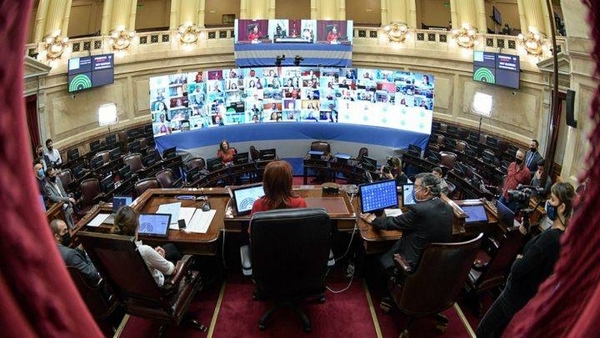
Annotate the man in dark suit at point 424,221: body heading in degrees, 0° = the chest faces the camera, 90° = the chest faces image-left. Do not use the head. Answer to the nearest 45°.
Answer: approximately 135°

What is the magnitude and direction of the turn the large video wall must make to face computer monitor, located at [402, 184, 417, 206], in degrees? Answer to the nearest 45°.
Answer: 0° — it already faces it

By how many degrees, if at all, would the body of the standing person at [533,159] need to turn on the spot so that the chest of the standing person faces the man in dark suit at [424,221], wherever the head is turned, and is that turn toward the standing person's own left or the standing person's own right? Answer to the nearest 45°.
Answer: approximately 45° to the standing person's own left

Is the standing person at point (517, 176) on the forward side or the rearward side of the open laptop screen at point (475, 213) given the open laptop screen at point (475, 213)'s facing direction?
on the rearward side

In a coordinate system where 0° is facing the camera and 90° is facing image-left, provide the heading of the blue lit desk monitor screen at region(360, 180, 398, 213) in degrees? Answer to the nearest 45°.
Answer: approximately 0°

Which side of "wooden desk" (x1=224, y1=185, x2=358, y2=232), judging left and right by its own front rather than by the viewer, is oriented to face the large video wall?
back

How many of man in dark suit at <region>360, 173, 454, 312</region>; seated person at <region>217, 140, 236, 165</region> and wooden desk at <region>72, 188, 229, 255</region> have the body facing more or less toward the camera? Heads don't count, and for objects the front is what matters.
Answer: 2

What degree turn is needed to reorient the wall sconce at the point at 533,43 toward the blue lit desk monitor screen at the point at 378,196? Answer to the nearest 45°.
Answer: approximately 45° to its left

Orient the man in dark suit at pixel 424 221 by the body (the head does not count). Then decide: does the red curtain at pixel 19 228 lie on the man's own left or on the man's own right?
on the man's own left

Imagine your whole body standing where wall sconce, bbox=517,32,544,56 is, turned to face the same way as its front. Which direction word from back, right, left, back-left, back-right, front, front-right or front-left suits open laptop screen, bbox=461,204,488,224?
front-left
